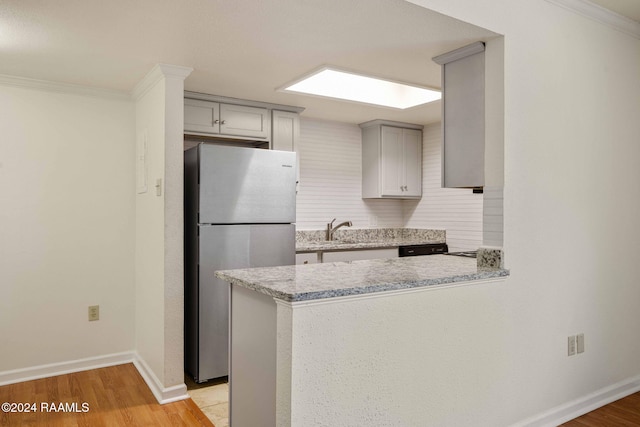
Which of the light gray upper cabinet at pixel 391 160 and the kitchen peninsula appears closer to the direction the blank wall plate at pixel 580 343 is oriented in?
the kitchen peninsula

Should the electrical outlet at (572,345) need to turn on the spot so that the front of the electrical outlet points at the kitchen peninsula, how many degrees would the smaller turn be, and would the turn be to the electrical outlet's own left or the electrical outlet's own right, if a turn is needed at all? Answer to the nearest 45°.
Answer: approximately 90° to the electrical outlet's own right

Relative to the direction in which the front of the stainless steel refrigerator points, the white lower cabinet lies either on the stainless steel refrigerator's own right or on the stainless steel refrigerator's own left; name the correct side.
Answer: on the stainless steel refrigerator's own left

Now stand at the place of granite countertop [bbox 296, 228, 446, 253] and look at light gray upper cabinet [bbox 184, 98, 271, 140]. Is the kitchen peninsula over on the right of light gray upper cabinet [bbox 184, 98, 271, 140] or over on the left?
left

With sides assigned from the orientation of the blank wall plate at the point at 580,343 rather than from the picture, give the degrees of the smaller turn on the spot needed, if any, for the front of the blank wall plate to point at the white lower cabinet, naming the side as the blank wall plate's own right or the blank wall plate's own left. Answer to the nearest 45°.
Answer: approximately 135° to the blank wall plate's own right

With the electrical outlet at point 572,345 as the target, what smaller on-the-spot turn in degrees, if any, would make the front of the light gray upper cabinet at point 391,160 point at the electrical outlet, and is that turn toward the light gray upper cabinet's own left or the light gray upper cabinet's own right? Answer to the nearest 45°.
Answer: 0° — it already faces it
